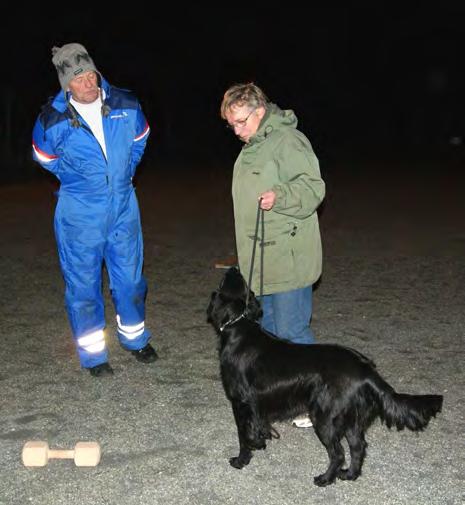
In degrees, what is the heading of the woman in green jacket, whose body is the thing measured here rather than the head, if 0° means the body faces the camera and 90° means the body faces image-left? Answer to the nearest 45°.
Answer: approximately 45°

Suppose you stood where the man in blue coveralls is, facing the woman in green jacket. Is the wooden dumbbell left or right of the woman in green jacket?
right

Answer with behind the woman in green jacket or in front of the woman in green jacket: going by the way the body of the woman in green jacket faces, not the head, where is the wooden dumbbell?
in front

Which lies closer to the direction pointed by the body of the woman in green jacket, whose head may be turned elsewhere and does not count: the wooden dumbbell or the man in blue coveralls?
the wooden dumbbell

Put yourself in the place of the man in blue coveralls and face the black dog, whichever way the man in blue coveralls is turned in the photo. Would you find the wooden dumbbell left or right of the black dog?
right
